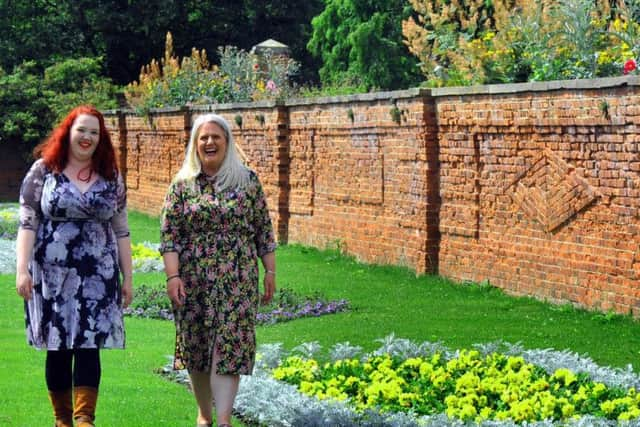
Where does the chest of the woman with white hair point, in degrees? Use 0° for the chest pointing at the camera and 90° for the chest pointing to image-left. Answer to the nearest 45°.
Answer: approximately 0°

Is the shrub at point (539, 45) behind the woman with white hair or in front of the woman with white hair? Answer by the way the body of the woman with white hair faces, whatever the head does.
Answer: behind

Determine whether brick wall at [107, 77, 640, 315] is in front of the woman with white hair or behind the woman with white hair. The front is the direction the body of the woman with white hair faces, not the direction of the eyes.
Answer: behind

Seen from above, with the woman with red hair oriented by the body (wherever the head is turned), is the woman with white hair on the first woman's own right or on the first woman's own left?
on the first woman's own left

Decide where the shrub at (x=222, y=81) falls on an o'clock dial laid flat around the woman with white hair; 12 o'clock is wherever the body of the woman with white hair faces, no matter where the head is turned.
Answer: The shrub is roughly at 6 o'clock from the woman with white hair.

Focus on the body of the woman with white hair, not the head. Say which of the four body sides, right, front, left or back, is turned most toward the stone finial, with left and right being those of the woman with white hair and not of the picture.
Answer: back

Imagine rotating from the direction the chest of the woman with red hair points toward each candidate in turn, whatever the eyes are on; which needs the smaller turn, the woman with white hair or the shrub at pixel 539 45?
the woman with white hair

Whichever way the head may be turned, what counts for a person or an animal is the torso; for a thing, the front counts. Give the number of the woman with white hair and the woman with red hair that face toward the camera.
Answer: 2
